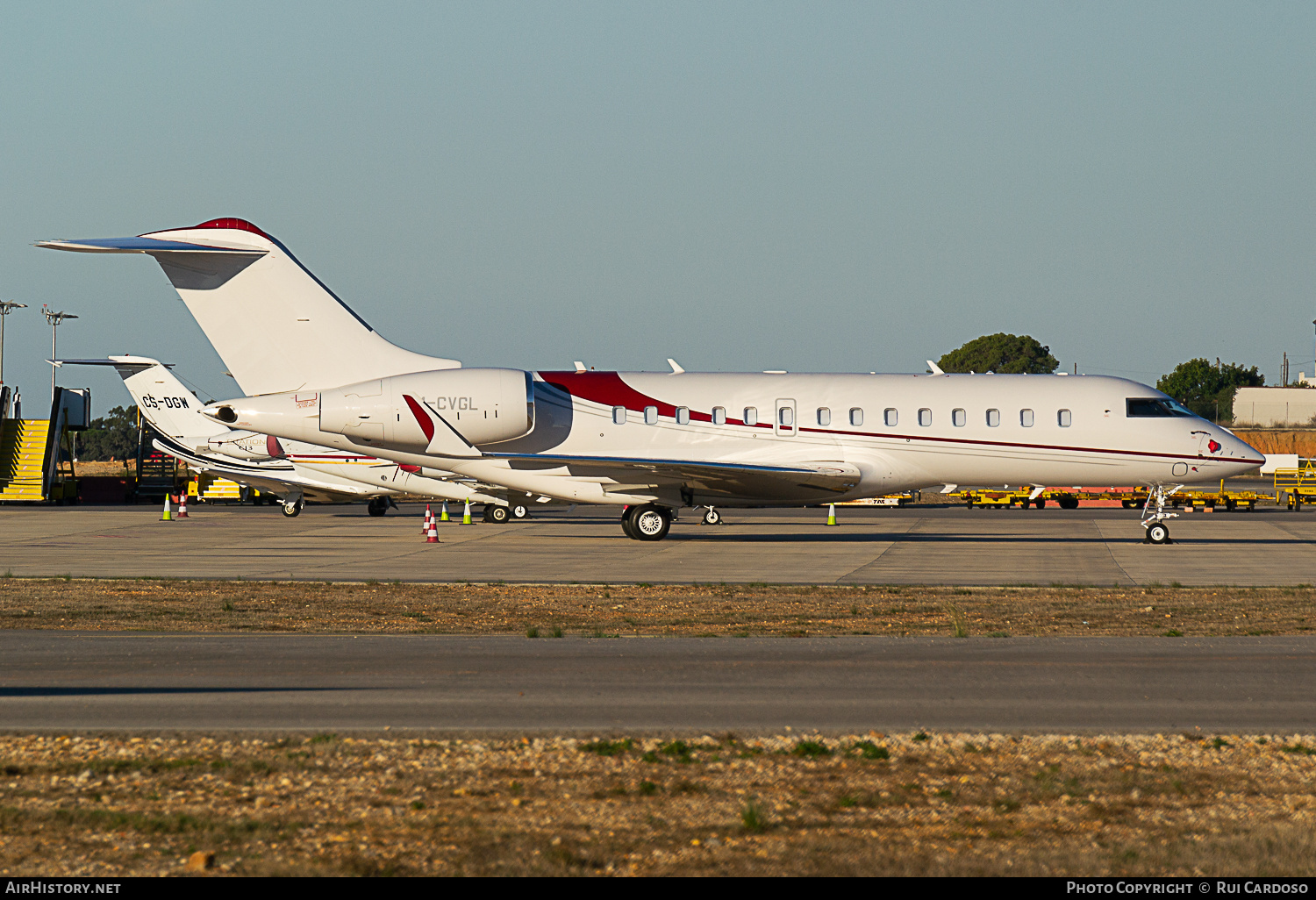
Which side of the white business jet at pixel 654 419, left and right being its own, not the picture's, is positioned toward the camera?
right

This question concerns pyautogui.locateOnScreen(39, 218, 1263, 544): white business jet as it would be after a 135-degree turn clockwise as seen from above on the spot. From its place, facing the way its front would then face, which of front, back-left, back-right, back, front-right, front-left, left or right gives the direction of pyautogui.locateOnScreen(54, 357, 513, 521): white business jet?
right
